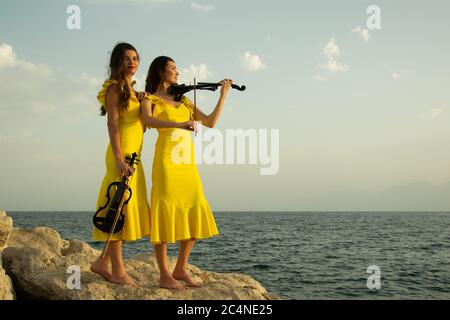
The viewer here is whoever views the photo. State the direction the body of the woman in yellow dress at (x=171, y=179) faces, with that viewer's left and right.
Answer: facing the viewer and to the right of the viewer

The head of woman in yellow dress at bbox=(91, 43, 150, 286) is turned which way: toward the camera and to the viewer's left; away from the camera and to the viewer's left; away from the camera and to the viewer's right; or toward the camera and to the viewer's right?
toward the camera and to the viewer's right
